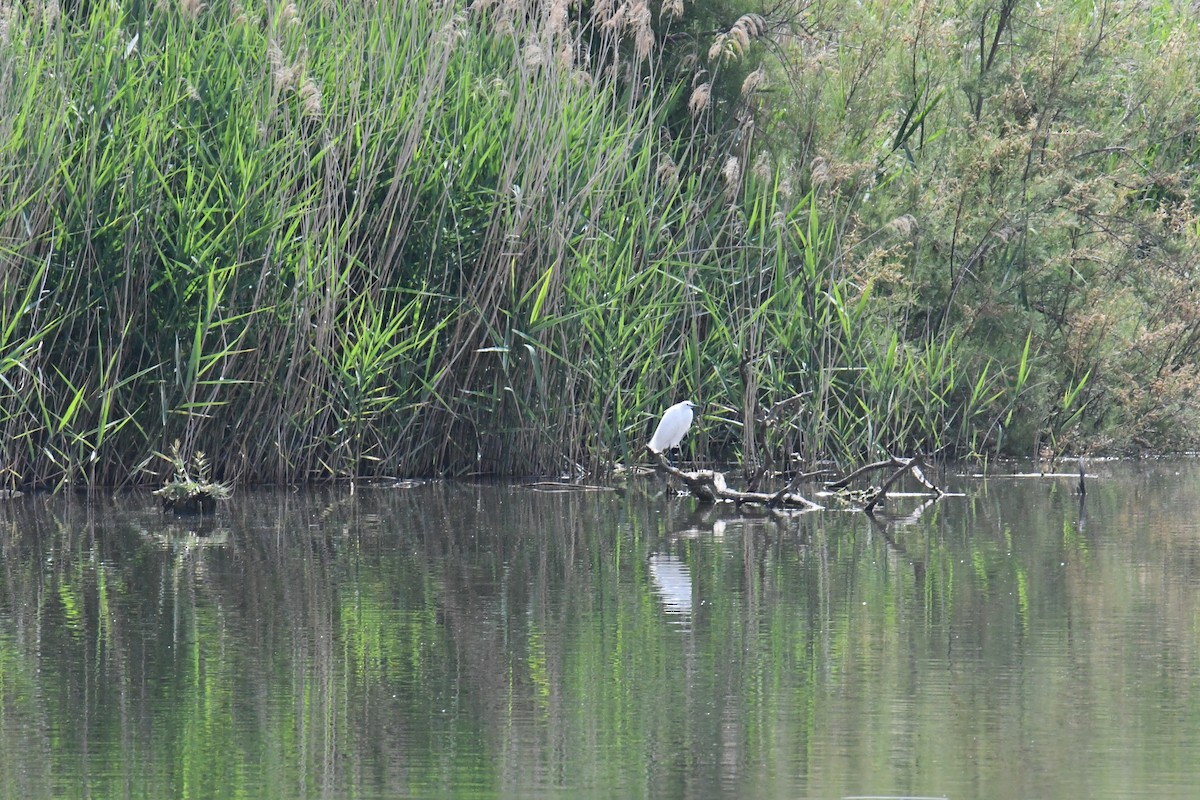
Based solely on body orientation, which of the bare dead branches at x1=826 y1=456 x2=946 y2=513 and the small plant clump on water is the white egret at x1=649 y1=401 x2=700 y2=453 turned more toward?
the bare dead branches

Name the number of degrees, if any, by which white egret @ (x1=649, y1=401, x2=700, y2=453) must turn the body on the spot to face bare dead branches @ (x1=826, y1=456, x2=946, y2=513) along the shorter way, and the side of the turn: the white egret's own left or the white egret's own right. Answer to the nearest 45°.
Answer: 0° — it already faces it

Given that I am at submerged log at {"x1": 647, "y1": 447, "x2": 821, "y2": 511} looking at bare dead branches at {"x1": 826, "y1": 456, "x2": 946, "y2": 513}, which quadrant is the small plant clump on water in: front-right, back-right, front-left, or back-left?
back-right

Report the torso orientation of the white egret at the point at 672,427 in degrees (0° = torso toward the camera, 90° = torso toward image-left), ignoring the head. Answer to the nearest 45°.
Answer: approximately 270°

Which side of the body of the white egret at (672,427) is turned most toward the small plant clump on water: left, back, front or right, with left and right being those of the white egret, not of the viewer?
back
